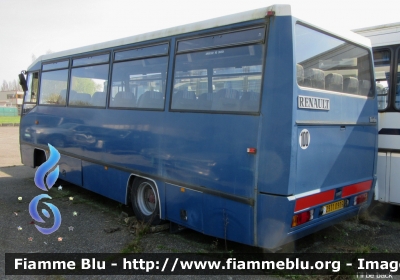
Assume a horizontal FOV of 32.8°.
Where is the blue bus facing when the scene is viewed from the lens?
facing away from the viewer and to the left of the viewer

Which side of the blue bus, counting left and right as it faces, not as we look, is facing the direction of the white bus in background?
right
